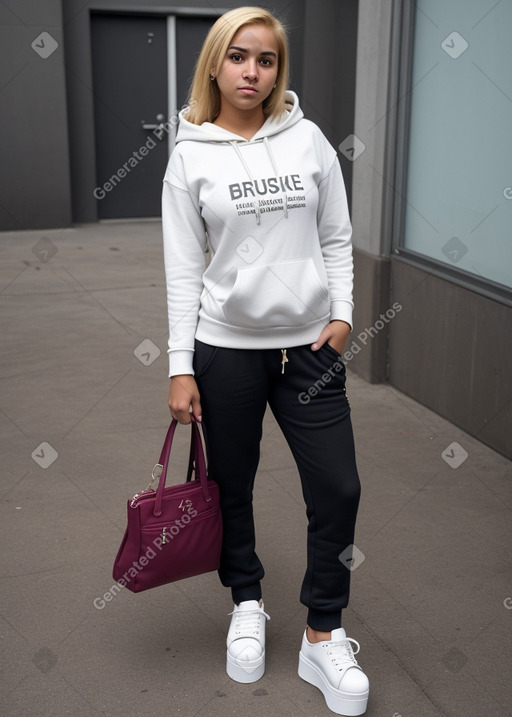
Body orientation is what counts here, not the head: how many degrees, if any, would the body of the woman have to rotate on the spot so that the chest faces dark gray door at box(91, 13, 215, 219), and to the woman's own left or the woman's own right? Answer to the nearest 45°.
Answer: approximately 180°

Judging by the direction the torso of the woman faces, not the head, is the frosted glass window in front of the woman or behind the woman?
behind

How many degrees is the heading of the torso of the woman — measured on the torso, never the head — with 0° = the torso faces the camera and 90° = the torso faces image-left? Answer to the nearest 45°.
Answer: approximately 0°
